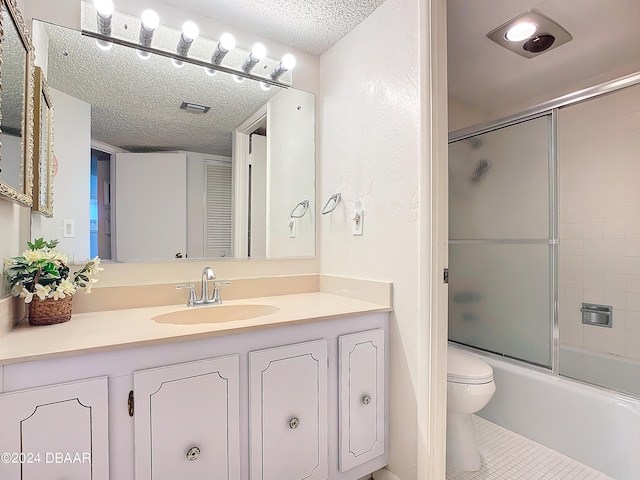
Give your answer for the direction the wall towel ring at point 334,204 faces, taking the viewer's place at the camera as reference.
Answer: facing the viewer and to the left of the viewer

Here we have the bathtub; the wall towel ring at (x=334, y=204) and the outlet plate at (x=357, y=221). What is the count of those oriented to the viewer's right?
0

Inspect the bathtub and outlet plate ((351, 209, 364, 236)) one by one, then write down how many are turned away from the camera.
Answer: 0

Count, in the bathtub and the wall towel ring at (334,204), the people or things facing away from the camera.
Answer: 0

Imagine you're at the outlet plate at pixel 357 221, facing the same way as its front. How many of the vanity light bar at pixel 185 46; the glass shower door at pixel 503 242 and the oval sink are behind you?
1

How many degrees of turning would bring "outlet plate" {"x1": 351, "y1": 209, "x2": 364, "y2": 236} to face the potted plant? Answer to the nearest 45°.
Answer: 0° — it already faces it

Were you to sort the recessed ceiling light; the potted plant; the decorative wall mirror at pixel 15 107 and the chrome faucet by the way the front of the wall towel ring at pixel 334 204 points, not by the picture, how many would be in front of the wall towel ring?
3

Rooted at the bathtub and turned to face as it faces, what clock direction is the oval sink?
The oval sink is roughly at 12 o'clock from the bathtub.

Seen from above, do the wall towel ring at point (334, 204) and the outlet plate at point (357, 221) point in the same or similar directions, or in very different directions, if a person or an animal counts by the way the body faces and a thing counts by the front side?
same or similar directions

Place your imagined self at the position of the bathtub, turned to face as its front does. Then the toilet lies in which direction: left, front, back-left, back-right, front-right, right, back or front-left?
front
